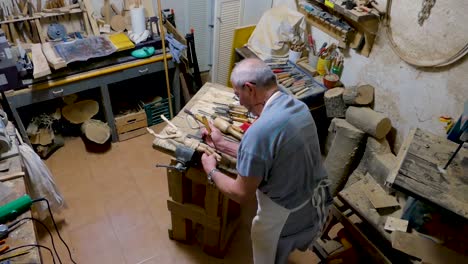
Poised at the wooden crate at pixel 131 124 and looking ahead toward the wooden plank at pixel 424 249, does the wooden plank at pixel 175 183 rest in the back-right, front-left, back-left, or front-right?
front-right

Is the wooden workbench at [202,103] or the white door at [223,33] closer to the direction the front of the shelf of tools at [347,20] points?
the wooden workbench

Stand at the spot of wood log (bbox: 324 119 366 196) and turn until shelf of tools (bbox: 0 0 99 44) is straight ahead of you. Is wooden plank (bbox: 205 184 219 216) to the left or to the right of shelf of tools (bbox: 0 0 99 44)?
left

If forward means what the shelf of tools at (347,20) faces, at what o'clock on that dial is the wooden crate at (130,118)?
The wooden crate is roughly at 1 o'clock from the shelf of tools.

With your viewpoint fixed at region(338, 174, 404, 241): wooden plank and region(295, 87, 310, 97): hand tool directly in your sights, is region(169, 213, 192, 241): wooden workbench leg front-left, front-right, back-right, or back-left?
front-left

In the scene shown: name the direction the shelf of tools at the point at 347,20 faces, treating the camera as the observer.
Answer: facing the viewer and to the left of the viewer

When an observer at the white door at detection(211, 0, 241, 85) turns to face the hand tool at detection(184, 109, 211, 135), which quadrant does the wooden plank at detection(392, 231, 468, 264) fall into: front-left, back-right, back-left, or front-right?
front-left

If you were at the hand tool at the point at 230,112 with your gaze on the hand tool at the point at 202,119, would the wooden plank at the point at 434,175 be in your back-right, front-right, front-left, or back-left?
back-left

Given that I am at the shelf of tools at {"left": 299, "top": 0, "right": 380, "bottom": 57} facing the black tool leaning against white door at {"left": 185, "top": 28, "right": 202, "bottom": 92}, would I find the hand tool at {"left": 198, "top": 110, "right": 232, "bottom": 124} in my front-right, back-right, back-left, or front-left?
front-left

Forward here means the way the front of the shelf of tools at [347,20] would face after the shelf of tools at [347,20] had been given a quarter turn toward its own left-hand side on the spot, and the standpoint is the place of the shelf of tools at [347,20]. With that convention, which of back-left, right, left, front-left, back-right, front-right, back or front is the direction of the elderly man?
front-right

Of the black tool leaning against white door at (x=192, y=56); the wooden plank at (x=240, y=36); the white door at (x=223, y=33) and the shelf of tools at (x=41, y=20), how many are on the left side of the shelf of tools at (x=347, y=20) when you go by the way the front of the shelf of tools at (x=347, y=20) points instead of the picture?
0

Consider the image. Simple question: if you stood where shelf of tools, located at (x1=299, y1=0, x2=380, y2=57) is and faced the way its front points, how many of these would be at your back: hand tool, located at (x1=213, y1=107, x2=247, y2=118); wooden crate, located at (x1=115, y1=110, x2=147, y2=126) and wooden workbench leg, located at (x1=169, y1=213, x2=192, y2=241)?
0

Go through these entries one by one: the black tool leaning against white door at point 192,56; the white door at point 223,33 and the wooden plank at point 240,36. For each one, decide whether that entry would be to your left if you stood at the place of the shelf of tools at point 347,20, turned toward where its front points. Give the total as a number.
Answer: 0

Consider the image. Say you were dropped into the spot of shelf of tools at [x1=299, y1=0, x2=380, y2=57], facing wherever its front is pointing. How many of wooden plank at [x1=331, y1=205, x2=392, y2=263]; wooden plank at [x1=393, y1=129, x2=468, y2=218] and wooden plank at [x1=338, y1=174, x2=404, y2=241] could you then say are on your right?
0

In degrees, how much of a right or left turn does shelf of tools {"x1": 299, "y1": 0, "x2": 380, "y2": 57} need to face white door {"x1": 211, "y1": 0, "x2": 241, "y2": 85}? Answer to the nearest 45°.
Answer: approximately 45° to its right
